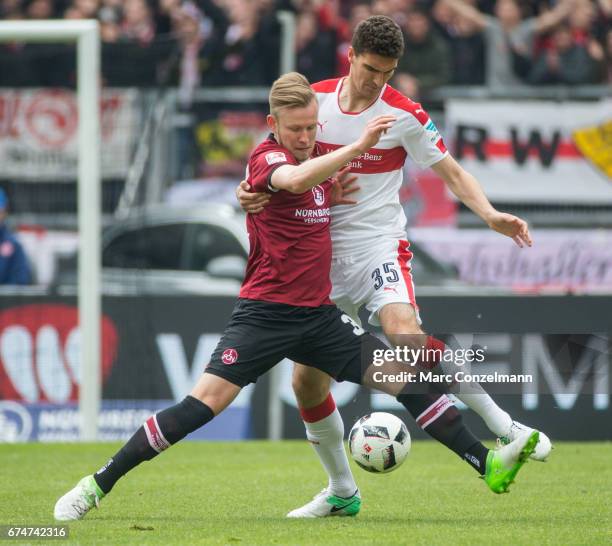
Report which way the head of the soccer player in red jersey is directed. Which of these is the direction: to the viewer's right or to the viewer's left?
to the viewer's right

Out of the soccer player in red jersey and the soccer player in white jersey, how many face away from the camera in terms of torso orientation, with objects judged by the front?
0

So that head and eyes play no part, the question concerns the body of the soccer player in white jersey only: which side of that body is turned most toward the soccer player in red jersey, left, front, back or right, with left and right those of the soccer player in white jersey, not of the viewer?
front

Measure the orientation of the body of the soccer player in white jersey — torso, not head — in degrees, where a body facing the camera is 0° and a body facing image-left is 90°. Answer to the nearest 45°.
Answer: approximately 45°

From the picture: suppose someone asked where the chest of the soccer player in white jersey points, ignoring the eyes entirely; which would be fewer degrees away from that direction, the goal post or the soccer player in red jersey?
the soccer player in red jersey
